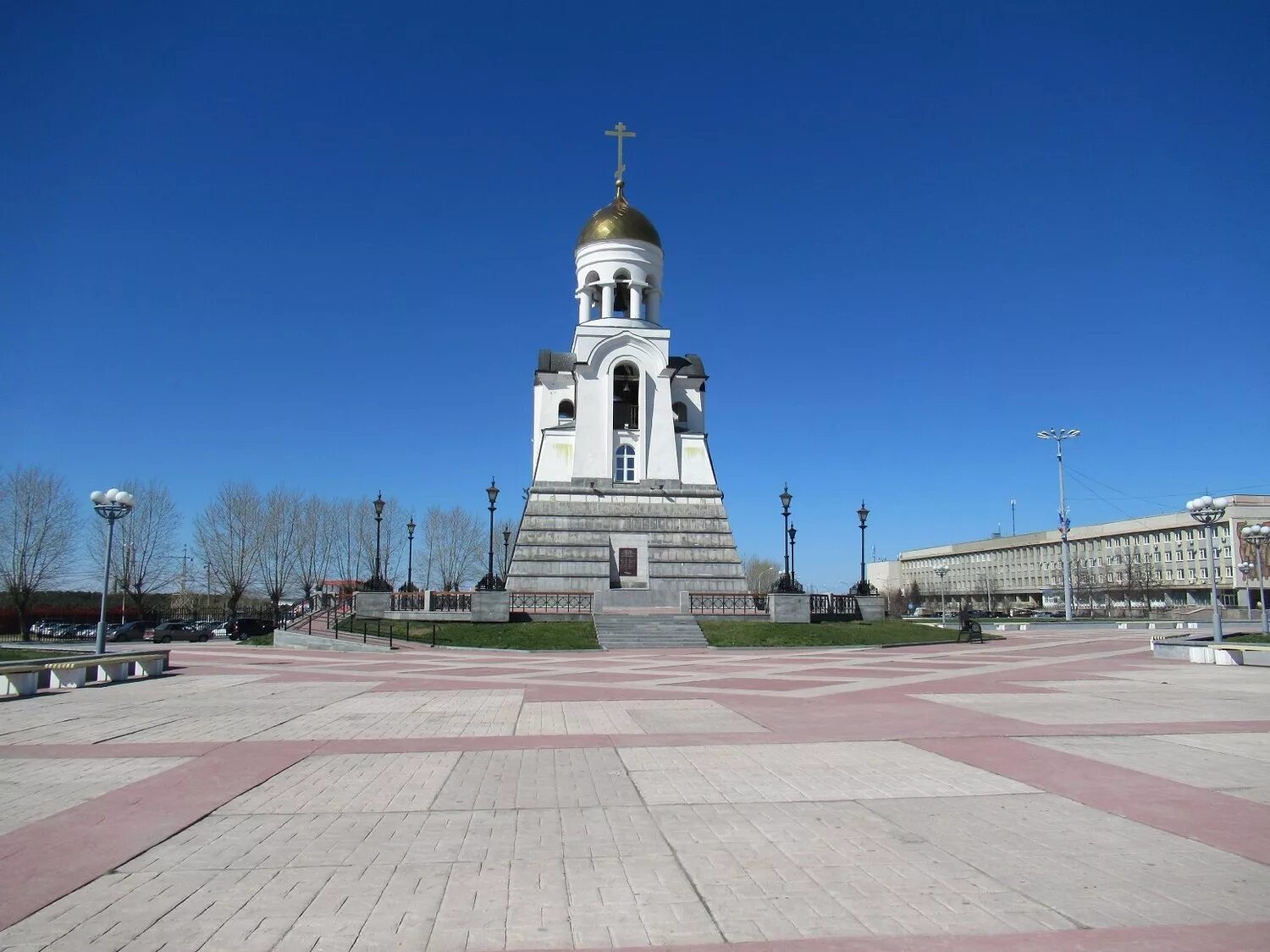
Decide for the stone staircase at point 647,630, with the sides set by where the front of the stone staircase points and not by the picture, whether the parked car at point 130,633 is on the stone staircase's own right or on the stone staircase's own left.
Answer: on the stone staircase's own right

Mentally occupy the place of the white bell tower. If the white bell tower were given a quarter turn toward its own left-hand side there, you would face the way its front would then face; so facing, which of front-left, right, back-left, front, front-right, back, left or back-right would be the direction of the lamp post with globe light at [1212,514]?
front-right

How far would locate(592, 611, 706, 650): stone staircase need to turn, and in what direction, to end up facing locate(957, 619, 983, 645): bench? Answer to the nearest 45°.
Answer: approximately 90° to its left

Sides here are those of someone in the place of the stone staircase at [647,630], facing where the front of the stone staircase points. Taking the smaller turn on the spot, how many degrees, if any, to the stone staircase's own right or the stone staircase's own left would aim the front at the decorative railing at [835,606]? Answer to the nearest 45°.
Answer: approximately 135° to the stone staircase's own left

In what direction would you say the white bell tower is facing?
toward the camera

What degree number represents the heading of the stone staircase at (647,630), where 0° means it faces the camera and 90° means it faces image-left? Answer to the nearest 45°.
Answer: approximately 0°

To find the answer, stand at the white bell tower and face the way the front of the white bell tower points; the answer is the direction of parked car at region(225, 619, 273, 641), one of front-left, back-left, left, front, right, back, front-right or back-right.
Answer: right

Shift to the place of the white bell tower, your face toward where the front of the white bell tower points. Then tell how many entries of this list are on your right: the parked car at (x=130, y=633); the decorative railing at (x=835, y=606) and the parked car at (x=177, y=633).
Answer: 2
